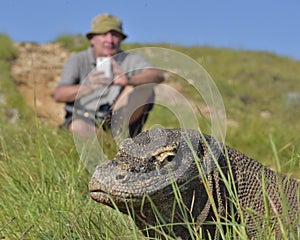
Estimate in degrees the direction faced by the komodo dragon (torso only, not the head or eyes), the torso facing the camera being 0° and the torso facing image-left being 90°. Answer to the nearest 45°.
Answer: approximately 45°
